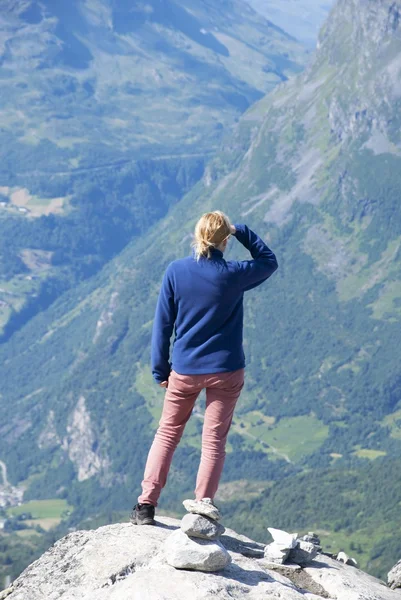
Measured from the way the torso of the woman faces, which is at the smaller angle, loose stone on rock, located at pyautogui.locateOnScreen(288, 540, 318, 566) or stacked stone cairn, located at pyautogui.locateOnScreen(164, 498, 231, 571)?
the loose stone on rock

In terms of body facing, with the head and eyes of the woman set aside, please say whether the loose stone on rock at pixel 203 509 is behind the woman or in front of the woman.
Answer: behind

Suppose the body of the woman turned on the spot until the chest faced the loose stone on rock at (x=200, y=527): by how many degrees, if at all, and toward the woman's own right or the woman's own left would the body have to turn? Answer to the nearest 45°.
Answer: approximately 135° to the woman's own right

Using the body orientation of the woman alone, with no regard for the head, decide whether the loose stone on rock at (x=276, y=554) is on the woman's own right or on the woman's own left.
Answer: on the woman's own right

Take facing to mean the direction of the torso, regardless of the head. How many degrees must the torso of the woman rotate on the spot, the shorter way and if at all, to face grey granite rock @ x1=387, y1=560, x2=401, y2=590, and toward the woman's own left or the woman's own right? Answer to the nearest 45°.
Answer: approximately 90° to the woman's own right

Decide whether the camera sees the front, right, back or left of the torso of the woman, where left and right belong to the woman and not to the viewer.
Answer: back

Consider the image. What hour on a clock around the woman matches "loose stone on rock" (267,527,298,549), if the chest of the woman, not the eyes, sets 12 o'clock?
The loose stone on rock is roughly at 3 o'clock from the woman.

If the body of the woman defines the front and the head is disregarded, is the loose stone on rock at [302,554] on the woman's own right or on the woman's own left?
on the woman's own right

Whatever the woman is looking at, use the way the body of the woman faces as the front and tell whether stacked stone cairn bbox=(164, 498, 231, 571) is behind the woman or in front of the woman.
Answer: behind
